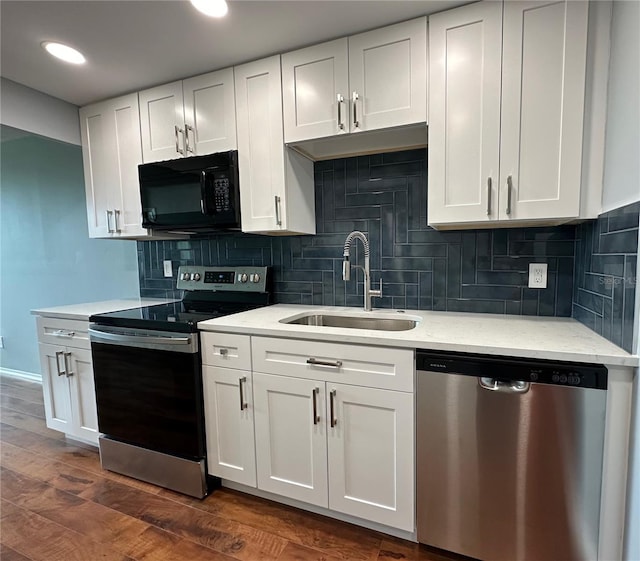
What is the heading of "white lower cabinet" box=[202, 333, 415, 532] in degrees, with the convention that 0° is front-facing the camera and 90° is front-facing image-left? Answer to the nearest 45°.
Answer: approximately 45°

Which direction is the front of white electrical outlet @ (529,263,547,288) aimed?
toward the camera

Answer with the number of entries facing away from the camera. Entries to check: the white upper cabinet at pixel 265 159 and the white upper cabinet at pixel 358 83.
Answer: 0

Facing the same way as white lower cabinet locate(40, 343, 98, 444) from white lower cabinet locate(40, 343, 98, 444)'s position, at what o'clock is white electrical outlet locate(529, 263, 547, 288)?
The white electrical outlet is roughly at 9 o'clock from the white lower cabinet.

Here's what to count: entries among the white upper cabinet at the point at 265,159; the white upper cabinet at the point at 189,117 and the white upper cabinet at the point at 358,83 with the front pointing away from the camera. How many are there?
0

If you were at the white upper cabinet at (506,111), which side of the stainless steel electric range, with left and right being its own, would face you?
left

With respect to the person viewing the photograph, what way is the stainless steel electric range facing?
facing the viewer and to the left of the viewer

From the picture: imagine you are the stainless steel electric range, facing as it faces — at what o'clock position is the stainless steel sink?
The stainless steel sink is roughly at 8 o'clock from the stainless steel electric range.

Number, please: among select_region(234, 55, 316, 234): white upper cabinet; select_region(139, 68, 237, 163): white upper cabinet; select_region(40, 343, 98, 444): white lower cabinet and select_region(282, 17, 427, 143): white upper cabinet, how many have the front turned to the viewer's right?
0

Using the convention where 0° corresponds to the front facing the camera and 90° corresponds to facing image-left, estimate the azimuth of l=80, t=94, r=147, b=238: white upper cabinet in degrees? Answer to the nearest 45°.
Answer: approximately 45°

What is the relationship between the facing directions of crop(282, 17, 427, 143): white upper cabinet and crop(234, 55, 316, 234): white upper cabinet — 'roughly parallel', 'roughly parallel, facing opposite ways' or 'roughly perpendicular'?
roughly parallel

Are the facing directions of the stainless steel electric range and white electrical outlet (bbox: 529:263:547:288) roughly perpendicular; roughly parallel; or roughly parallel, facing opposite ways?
roughly parallel

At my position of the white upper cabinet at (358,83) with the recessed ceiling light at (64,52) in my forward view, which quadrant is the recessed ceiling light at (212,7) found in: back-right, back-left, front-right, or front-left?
front-left

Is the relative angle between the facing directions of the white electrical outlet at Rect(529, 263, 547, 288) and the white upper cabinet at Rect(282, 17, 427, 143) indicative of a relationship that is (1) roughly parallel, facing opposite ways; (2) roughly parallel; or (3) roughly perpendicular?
roughly parallel

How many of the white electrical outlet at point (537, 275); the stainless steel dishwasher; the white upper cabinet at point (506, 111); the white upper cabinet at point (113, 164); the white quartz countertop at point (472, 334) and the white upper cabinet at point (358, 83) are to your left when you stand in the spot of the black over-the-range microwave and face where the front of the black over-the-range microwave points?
5
